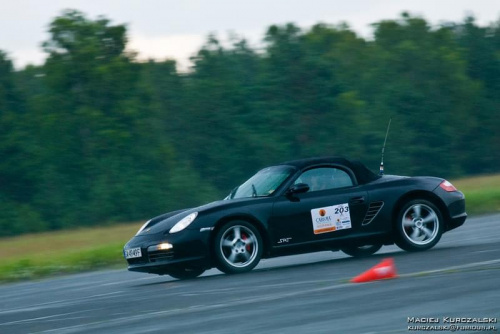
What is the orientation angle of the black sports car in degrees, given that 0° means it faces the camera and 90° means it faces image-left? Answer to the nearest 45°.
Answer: approximately 45°

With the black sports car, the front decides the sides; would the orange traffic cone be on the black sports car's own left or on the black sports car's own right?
on the black sports car's own left
